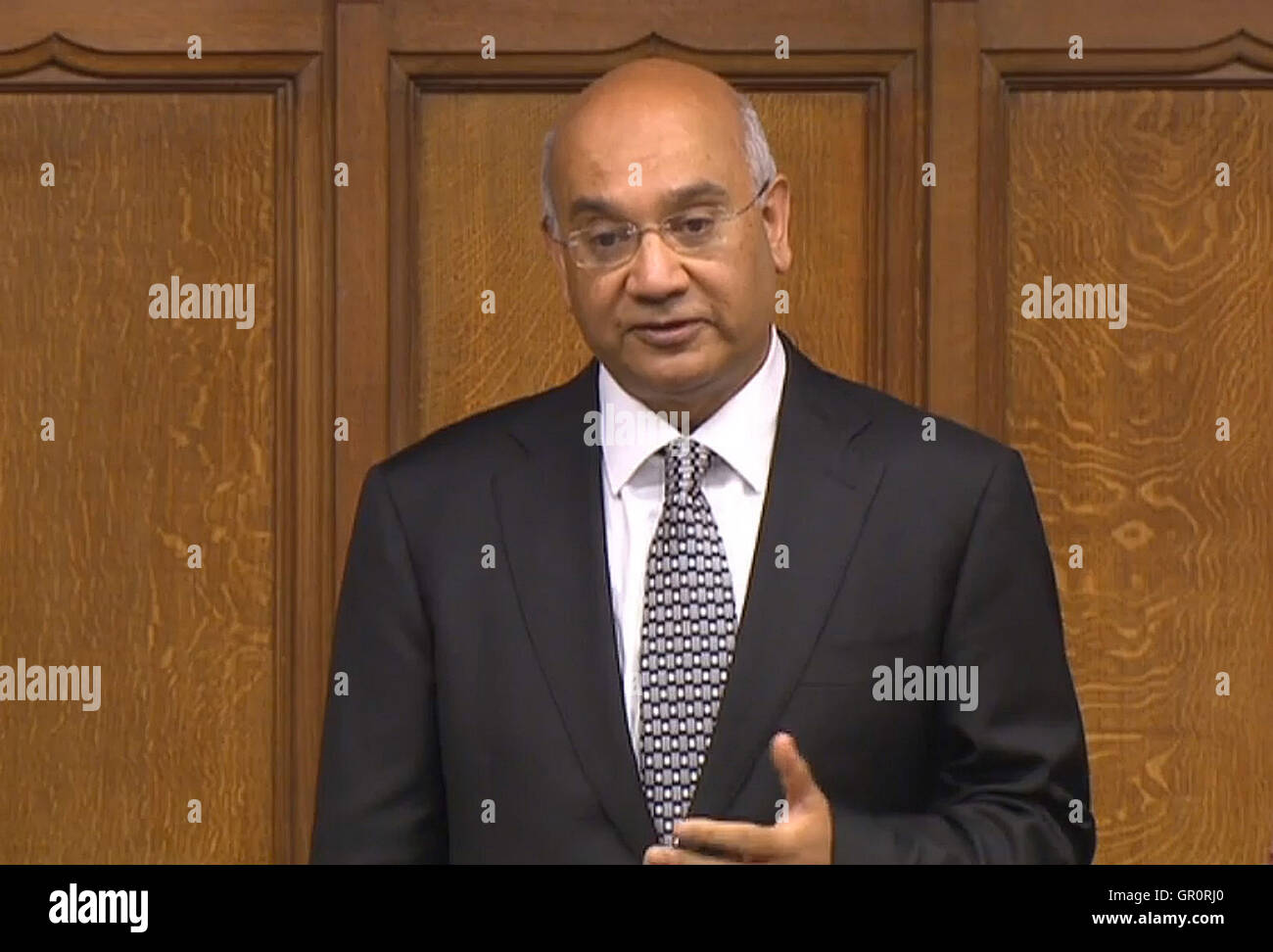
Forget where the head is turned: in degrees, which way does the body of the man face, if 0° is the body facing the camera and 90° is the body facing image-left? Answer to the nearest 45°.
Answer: approximately 0°
